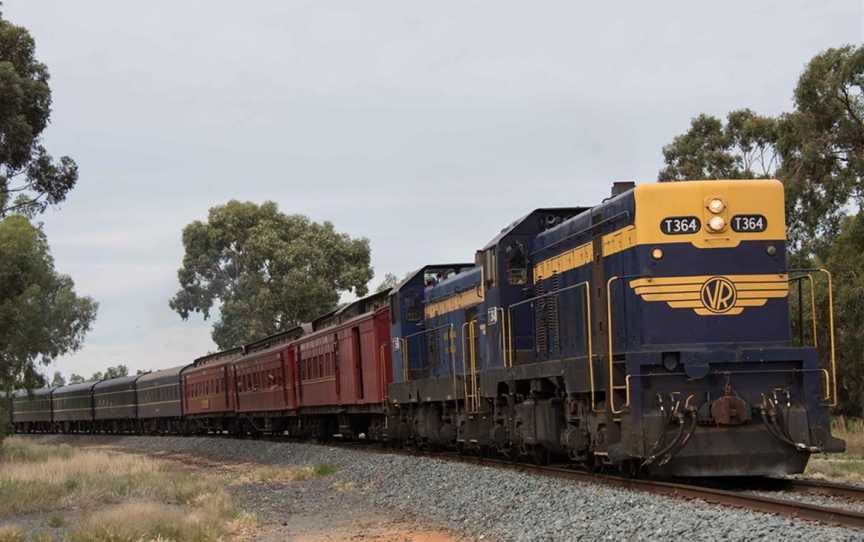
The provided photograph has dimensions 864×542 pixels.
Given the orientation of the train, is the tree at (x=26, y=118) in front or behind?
behind

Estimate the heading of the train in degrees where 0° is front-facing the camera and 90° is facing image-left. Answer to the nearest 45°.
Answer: approximately 315°
